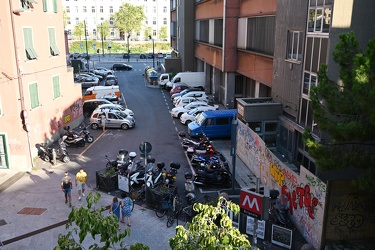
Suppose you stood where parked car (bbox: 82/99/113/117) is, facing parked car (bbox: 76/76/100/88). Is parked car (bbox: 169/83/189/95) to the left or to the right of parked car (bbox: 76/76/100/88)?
right

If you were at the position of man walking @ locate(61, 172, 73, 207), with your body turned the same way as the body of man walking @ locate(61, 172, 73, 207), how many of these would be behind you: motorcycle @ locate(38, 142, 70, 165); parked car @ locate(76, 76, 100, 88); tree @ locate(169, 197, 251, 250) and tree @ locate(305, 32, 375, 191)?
2

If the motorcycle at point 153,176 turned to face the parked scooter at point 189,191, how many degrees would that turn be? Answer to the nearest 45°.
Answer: approximately 90° to its left

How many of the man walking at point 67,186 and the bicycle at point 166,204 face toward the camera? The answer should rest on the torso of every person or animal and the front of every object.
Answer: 1

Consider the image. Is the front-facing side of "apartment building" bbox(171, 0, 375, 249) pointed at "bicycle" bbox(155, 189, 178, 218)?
no

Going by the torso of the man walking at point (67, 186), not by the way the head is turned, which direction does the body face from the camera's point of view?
toward the camera

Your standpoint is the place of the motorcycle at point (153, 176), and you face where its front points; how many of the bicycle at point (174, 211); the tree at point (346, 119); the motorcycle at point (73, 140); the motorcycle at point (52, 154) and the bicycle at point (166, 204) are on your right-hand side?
2

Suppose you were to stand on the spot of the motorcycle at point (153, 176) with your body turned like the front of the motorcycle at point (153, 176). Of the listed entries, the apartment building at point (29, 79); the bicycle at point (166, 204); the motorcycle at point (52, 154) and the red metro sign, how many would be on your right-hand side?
2

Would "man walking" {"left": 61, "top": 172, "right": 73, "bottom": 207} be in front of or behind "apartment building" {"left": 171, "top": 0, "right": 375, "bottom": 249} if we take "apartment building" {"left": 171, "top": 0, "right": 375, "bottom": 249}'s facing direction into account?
in front

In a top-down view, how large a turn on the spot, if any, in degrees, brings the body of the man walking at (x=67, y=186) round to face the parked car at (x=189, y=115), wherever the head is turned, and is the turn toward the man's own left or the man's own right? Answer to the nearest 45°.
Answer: approximately 135° to the man's own left

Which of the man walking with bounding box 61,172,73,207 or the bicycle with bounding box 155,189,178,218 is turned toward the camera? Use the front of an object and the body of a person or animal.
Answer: the man walking

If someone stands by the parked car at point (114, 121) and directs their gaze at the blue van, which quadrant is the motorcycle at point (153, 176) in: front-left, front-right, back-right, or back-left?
front-right

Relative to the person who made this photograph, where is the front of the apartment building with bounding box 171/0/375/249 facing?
facing the viewer and to the left of the viewer

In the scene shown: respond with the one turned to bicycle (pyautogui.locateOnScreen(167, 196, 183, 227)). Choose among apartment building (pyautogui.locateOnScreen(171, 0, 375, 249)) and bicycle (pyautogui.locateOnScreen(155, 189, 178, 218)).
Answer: the apartment building
